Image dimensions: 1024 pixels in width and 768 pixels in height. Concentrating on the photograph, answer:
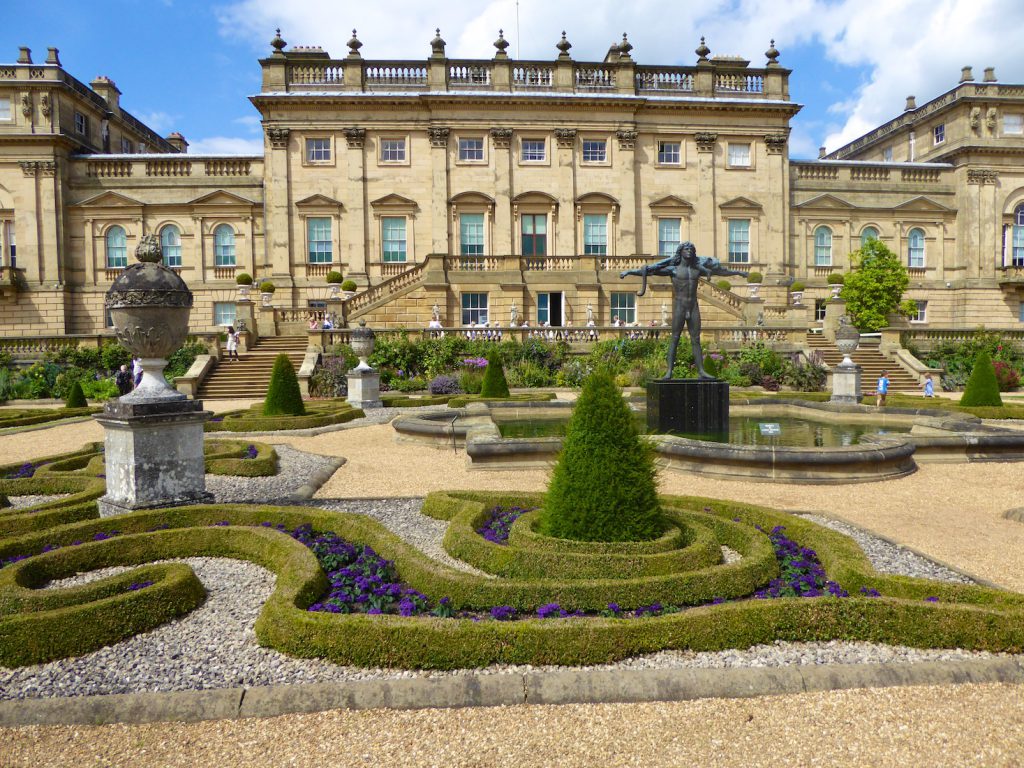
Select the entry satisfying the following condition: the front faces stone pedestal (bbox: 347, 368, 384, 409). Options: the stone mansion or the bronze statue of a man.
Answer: the stone mansion

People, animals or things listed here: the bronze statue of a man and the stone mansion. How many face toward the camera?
2

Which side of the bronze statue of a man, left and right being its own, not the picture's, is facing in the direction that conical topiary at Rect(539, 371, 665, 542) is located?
front

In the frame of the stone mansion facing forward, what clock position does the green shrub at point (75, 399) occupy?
The green shrub is roughly at 1 o'clock from the stone mansion.

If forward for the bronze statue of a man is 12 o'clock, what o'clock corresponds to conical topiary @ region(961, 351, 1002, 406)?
The conical topiary is roughly at 8 o'clock from the bronze statue of a man.

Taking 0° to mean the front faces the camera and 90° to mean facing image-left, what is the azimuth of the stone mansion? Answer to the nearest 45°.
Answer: approximately 0°

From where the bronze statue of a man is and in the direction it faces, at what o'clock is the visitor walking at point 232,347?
The visitor walking is roughly at 4 o'clock from the bronze statue of a man.

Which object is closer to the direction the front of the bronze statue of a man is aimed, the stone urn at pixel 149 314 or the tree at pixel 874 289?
the stone urn

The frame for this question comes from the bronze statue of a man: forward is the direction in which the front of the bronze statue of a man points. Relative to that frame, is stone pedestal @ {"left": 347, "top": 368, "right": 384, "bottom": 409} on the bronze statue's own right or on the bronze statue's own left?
on the bronze statue's own right

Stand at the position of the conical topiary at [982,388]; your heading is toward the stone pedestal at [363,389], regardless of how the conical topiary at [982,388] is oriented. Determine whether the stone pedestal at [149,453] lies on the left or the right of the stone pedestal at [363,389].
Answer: left

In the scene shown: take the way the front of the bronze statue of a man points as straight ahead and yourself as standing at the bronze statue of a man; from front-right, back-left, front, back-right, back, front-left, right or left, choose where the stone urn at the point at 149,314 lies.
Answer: front-right

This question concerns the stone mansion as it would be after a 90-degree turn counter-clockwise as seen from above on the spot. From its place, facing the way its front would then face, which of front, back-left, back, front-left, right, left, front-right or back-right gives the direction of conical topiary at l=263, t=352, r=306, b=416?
right

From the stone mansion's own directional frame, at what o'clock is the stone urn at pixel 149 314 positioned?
The stone urn is roughly at 12 o'clock from the stone mansion.
